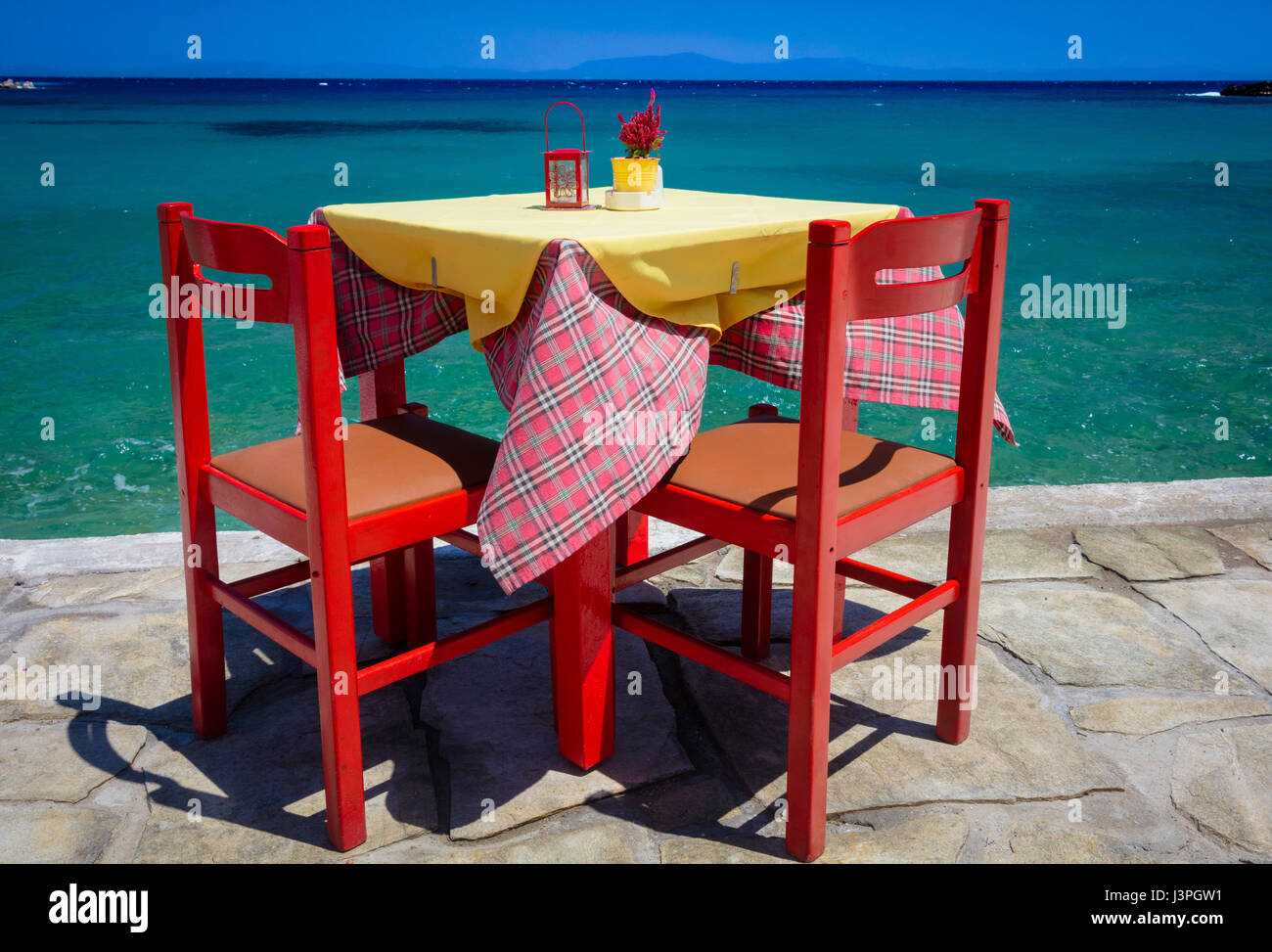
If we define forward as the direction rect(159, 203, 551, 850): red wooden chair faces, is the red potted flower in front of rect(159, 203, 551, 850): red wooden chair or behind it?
in front

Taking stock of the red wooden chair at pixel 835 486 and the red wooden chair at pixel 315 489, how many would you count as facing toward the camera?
0

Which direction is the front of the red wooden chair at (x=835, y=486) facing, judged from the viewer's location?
facing away from the viewer and to the left of the viewer

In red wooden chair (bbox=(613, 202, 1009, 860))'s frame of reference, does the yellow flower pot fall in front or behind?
in front

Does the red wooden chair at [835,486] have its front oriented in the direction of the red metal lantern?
yes

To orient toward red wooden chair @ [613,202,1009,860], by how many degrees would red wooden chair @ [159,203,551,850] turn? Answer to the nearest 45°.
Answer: approximately 45° to its right

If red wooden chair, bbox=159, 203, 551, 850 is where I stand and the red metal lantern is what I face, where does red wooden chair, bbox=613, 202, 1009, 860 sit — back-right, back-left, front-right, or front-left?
front-right

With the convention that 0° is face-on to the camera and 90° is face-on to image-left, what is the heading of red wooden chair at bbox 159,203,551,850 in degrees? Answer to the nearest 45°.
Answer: approximately 225°

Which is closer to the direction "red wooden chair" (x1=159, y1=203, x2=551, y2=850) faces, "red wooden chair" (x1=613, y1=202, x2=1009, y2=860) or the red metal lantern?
the red metal lantern

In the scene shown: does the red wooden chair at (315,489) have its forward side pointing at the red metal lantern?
yes
